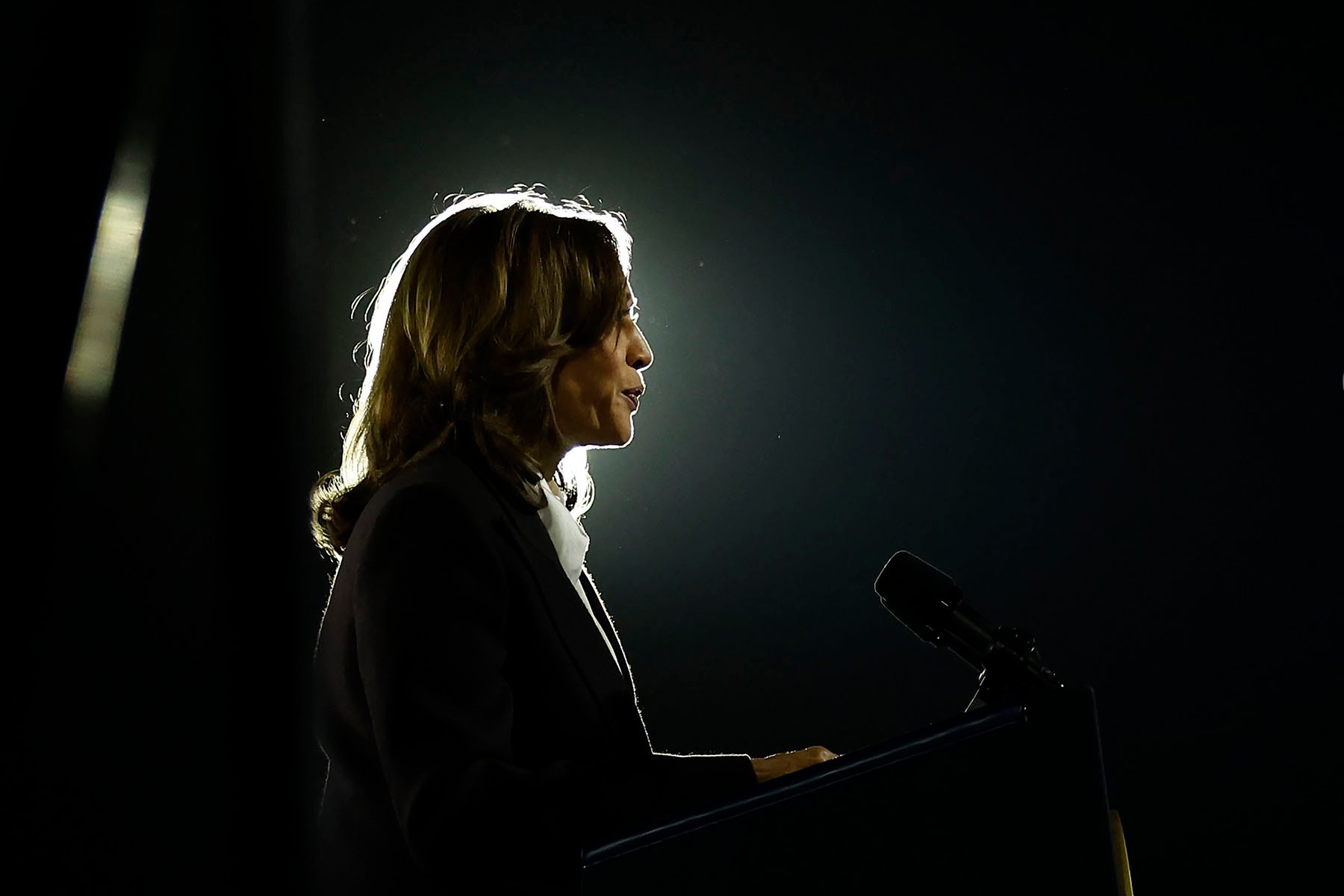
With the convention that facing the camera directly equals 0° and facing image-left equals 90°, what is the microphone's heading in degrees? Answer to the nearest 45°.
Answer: approximately 90°

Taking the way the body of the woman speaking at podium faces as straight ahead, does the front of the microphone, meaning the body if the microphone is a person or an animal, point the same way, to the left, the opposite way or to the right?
the opposite way

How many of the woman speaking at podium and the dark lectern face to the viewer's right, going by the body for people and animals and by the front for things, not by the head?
2

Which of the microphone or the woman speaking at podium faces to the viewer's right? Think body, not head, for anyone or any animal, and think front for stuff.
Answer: the woman speaking at podium

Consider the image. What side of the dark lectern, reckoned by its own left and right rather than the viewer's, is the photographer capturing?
right

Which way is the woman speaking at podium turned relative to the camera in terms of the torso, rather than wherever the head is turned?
to the viewer's right

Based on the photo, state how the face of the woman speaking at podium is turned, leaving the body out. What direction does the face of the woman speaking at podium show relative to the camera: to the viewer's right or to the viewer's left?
to the viewer's right
